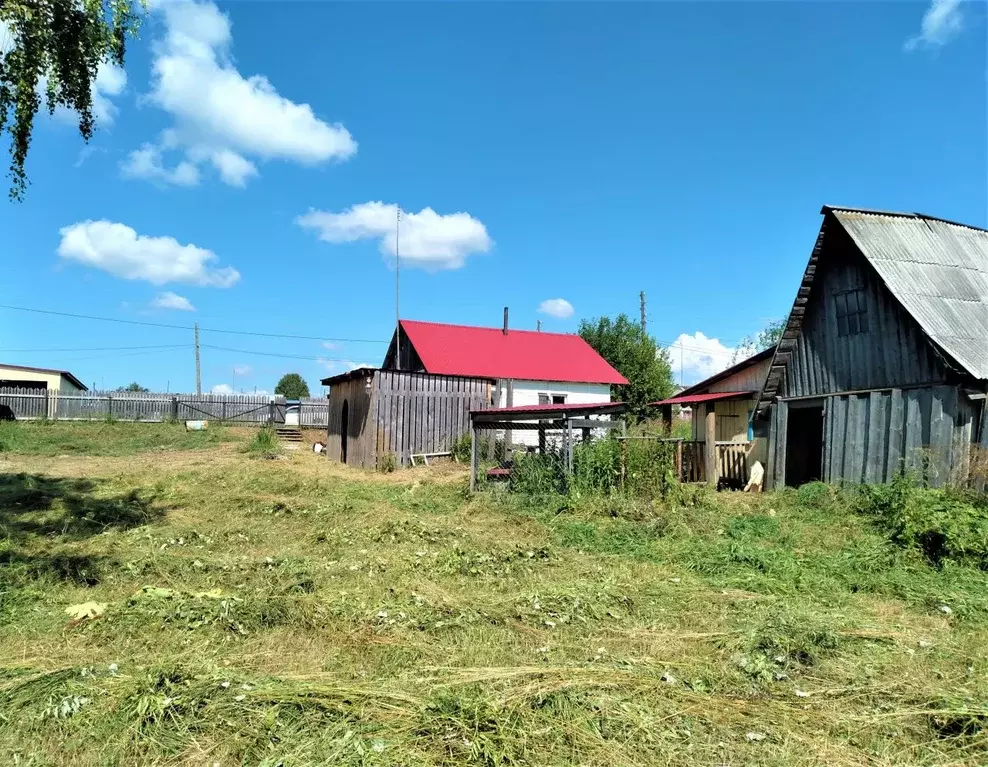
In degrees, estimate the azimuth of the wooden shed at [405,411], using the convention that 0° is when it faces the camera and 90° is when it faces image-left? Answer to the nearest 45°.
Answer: approximately 45°

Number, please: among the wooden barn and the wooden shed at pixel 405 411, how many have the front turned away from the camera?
0

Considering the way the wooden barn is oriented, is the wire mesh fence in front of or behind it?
in front

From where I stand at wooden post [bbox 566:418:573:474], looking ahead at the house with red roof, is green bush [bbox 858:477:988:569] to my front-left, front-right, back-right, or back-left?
back-right

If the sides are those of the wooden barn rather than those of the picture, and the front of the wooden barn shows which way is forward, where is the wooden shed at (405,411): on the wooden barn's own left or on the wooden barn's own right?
on the wooden barn's own right

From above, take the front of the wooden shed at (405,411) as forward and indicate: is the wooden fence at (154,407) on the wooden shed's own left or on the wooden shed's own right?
on the wooden shed's own right
